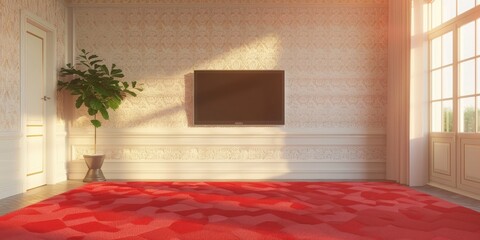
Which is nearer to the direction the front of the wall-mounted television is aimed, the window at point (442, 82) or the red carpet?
the red carpet

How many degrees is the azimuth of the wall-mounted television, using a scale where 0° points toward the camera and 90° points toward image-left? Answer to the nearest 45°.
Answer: approximately 0°

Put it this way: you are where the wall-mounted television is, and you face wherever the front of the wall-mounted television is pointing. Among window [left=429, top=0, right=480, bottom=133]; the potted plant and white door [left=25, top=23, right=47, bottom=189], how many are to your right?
2

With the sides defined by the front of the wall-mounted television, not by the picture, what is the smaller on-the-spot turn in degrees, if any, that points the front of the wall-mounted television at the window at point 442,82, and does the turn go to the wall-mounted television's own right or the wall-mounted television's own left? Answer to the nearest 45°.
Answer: approximately 90° to the wall-mounted television's own left

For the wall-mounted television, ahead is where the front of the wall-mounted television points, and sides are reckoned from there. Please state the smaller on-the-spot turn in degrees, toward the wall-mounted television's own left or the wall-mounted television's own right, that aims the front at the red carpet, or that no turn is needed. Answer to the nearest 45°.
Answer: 0° — it already faces it

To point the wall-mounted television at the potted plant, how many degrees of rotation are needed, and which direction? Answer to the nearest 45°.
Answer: approximately 90° to its right

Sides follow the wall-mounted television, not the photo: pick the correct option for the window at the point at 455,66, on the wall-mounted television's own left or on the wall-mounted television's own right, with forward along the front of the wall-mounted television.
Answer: on the wall-mounted television's own left

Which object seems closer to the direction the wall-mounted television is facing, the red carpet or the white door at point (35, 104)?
the red carpet

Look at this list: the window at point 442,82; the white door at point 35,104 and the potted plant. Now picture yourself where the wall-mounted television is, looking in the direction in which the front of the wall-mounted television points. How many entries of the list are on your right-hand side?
2

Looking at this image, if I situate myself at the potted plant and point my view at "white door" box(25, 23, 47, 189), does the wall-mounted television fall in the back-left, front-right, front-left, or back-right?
back-left

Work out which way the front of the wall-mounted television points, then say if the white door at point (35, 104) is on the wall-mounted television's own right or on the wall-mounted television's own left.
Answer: on the wall-mounted television's own right
